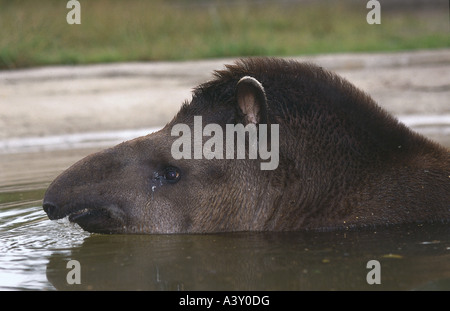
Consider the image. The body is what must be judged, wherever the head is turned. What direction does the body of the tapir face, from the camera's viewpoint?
to the viewer's left
